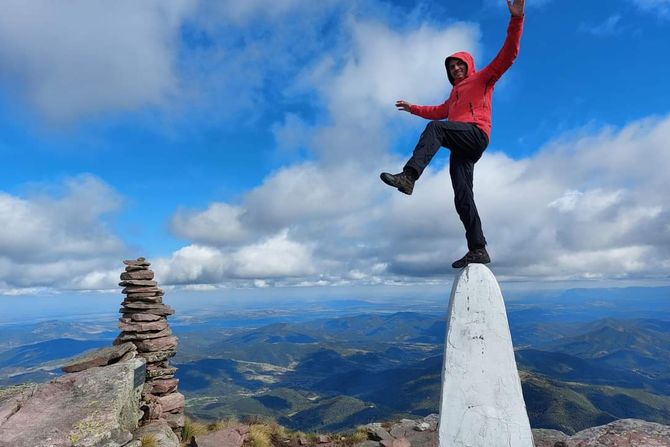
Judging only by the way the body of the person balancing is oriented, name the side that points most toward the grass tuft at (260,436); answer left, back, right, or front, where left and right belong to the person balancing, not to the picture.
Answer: right

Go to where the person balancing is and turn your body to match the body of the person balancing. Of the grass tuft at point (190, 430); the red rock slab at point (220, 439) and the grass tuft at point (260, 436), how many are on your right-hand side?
3

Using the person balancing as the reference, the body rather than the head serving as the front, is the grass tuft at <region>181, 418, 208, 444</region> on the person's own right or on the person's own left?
on the person's own right

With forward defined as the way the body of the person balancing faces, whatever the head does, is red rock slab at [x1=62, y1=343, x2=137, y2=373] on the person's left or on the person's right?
on the person's right

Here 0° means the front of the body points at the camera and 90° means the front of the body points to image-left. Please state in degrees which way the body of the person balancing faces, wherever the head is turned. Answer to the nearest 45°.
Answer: approximately 45°

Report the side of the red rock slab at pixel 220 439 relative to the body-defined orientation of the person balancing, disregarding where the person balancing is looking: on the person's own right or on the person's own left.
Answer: on the person's own right
